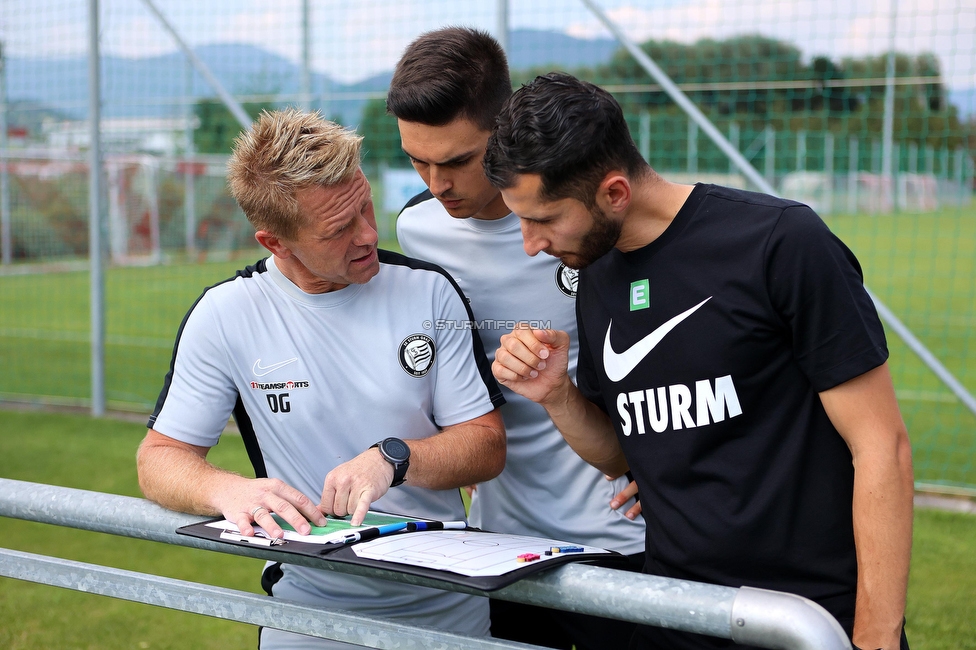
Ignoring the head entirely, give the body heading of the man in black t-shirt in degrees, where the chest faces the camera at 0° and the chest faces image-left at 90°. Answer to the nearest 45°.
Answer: approximately 45°

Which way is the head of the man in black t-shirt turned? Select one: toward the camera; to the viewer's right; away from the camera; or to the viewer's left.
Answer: to the viewer's left

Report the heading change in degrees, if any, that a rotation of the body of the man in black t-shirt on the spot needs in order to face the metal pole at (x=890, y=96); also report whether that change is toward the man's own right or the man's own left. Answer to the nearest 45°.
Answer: approximately 135° to the man's own right

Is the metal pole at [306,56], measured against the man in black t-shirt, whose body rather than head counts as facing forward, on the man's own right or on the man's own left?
on the man's own right

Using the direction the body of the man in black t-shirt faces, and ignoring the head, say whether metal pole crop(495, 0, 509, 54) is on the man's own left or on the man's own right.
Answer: on the man's own right

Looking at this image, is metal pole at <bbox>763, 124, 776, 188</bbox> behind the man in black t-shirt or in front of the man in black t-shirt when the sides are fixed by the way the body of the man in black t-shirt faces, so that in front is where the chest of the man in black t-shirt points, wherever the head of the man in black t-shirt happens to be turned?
behind

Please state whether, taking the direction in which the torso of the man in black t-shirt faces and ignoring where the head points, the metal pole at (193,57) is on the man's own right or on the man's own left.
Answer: on the man's own right

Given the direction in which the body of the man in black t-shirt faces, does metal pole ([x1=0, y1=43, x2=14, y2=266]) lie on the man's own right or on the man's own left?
on the man's own right

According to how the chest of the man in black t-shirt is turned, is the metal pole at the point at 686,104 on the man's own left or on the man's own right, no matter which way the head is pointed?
on the man's own right

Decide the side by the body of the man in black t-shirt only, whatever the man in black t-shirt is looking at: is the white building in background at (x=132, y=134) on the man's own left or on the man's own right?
on the man's own right
